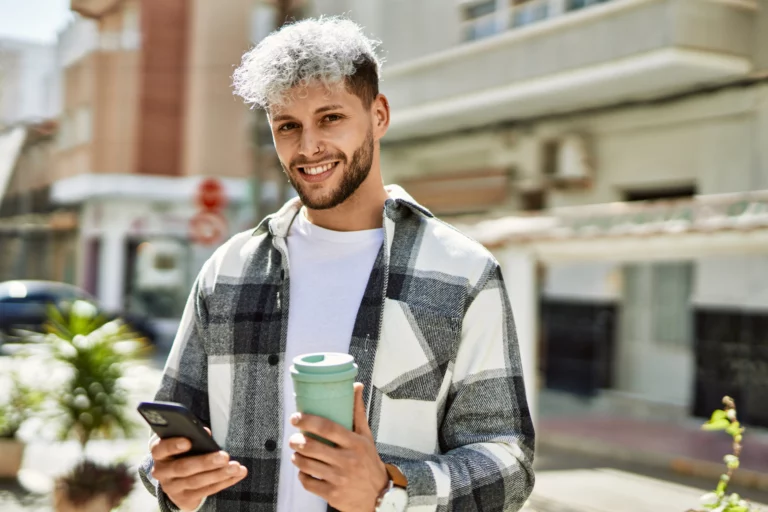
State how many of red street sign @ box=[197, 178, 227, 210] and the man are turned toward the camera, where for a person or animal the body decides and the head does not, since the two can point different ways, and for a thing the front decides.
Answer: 2

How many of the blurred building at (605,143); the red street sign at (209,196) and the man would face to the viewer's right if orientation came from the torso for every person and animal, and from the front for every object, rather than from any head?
0

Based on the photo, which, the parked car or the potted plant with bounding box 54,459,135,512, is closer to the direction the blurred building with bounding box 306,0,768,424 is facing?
the potted plant

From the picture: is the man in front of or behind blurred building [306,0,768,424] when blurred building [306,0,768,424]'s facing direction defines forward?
in front

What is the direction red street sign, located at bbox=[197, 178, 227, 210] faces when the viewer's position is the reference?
facing the viewer

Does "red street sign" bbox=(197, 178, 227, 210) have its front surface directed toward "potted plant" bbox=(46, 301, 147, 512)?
yes

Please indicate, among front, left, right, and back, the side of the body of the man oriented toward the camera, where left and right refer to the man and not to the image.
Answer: front
